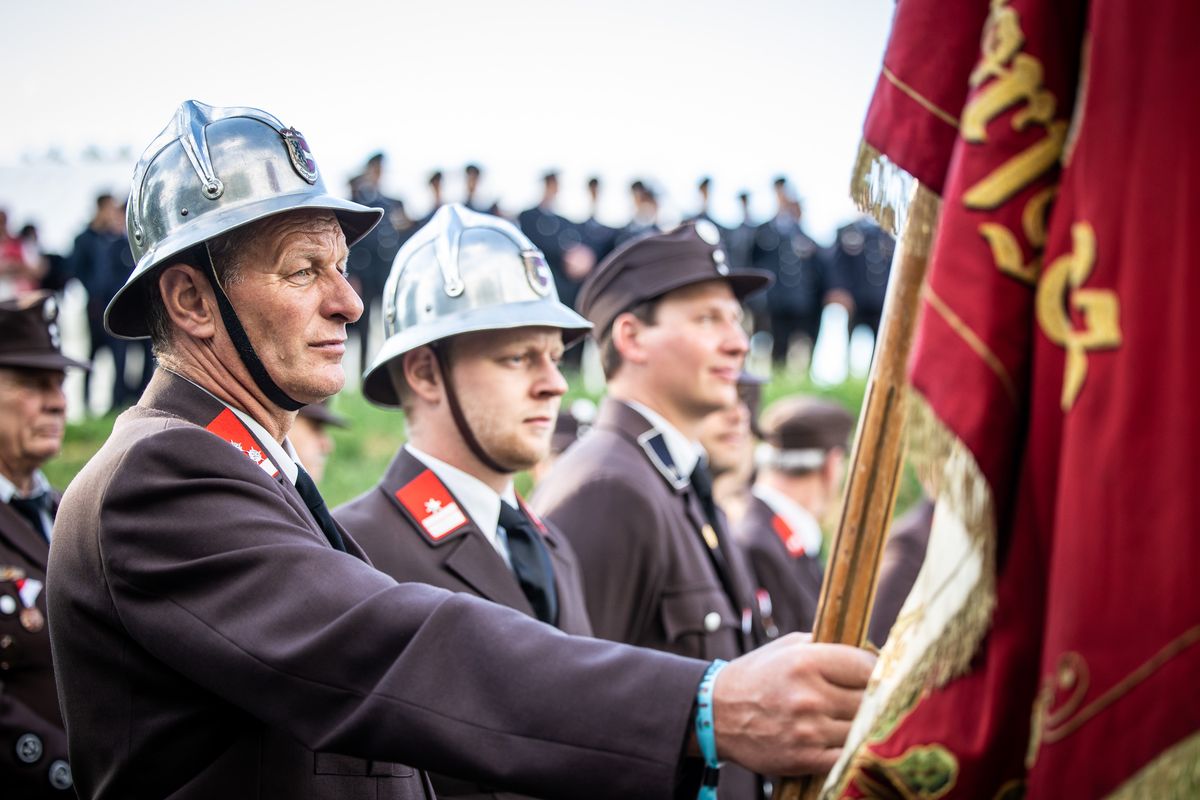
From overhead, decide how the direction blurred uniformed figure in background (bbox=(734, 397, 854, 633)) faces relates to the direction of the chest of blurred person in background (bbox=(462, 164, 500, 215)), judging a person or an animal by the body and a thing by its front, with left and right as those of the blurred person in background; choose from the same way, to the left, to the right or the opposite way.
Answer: to the left

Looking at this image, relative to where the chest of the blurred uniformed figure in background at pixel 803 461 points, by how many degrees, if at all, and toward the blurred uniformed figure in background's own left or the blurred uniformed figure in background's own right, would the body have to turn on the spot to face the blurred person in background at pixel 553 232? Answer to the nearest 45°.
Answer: approximately 90° to the blurred uniformed figure in background's own left

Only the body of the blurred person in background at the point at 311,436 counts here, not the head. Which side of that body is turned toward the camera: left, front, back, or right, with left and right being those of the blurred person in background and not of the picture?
right

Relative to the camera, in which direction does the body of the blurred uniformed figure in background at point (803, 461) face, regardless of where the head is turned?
to the viewer's right

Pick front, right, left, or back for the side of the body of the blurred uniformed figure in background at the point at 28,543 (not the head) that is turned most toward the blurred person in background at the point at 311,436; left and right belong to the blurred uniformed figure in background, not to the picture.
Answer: left

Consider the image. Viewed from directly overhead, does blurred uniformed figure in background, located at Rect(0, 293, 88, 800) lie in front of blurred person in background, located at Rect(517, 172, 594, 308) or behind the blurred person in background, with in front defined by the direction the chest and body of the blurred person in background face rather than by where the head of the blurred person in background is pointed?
in front

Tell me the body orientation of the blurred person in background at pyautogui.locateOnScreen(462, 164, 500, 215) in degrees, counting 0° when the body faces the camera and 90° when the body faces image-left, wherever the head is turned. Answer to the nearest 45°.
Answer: approximately 0°

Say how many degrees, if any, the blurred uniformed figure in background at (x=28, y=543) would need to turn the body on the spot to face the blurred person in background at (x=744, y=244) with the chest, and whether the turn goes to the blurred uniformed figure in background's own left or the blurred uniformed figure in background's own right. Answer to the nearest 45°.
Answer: approximately 90° to the blurred uniformed figure in background's own left
